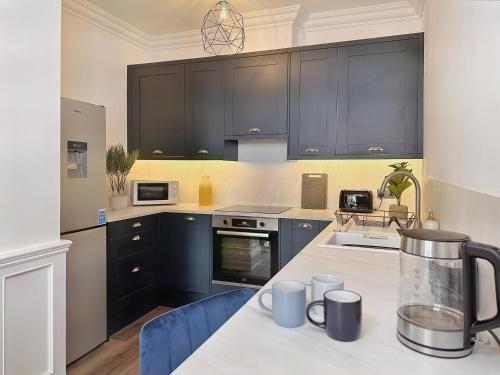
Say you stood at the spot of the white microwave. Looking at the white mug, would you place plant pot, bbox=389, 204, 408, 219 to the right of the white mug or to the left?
left

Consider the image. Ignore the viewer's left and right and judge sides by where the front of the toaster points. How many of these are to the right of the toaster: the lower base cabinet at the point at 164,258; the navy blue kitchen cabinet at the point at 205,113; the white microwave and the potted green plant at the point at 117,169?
4

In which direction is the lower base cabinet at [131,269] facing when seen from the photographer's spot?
facing the viewer and to the right of the viewer

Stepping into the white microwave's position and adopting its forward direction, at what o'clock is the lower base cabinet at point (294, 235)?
The lower base cabinet is roughly at 10 o'clock from the white microwave.

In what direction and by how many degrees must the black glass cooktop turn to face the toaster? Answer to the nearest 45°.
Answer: approximately 90° to its left

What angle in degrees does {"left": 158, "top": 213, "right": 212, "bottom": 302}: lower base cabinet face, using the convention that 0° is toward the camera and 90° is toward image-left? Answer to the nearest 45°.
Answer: approximately 0°

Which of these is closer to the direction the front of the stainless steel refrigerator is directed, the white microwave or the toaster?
the toaster

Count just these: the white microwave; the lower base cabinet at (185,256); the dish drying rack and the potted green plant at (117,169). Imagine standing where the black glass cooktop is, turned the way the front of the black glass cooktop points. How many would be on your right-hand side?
3
